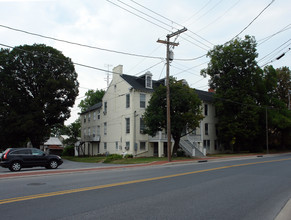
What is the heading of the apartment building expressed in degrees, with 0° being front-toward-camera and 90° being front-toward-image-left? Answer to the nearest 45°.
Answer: approximately 315°

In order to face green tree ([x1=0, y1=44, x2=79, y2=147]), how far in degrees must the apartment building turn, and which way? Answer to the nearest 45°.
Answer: approximately 135° to its right

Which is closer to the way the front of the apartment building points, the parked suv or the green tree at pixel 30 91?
the parked suv

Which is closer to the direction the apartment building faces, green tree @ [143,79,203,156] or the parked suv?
the green tree

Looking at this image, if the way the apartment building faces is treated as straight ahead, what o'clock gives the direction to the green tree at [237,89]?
The green tree is roughly at 10 o'clock from the apartment building.

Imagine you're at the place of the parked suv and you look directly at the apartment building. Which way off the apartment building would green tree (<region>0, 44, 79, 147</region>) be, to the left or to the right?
left

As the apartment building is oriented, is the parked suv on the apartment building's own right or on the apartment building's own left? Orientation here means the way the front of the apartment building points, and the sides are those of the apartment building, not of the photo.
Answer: on the apartment building's own right

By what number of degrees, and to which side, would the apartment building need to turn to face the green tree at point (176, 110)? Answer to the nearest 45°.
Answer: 0° — it already faces it
